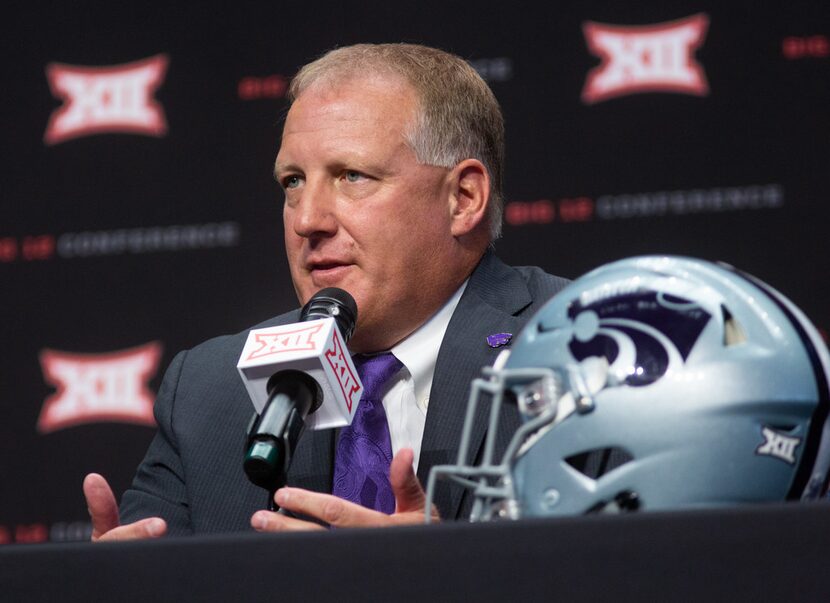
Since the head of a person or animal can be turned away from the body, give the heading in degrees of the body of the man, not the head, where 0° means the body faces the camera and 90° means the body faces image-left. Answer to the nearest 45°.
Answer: approximately 45°

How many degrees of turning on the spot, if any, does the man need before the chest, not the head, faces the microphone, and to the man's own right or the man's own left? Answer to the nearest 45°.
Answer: approximately 45° to the man's own left

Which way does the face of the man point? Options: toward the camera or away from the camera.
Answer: toward the camera

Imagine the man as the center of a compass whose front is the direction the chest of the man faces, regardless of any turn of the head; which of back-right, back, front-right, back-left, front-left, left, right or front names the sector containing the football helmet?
front-left

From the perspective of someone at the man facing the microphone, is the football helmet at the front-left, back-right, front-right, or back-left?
front-left

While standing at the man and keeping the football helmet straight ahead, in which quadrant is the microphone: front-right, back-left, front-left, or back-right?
front-right
